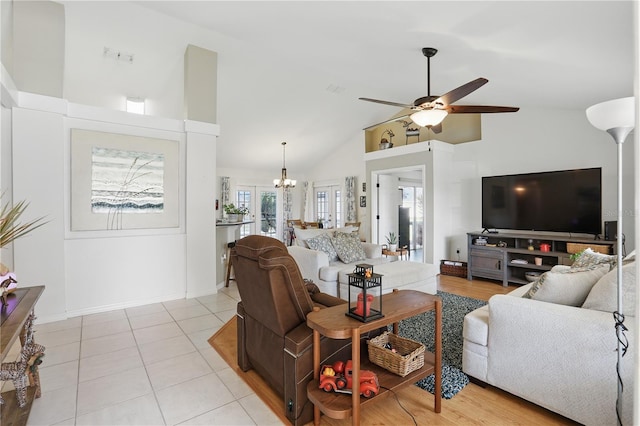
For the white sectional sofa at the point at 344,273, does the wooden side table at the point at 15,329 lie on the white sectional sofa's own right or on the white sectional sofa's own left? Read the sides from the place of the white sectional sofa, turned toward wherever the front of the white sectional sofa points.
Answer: on the white sectional sofa's own right

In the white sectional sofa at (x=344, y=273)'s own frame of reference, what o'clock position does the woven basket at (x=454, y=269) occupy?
The woven basket is roughly at 9 o'clock from the white sectional sofa.

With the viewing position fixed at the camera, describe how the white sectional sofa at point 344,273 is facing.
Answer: facing the viewer and to the right of the viewer

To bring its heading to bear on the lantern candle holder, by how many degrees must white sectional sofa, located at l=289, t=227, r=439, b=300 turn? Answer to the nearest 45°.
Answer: approximately 45° to its right

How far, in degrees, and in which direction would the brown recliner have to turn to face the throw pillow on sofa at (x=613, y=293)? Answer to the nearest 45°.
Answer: approximately 45° to its right

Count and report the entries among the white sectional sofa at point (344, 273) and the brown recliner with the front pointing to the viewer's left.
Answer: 0

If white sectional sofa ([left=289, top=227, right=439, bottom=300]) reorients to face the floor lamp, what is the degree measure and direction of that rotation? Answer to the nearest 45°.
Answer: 0° — it already faces it

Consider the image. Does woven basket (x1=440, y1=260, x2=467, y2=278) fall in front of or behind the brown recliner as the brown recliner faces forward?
in front

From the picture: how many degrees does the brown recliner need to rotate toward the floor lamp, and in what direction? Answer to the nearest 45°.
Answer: approximately 45° to its right

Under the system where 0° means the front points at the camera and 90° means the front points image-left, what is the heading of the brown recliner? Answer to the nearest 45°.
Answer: approximately 225°

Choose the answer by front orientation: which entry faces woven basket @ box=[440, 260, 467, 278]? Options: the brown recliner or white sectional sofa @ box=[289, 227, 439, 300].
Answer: the brown recliner

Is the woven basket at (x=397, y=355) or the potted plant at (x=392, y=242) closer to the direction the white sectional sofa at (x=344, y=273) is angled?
the woven basket

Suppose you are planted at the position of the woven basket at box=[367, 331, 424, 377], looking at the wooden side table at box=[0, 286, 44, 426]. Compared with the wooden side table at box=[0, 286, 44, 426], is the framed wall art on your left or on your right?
right

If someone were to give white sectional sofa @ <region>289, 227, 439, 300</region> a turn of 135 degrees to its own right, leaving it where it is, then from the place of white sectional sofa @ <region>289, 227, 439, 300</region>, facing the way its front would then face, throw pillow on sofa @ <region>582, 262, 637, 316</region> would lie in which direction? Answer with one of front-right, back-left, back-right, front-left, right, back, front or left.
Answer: back-left

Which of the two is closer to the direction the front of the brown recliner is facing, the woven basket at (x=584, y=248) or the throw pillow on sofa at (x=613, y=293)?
the woven basket
